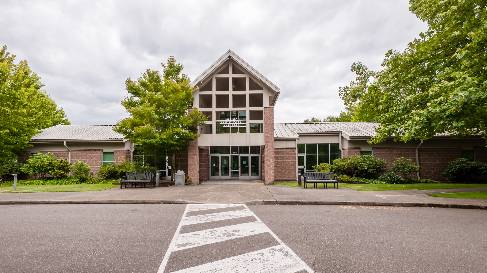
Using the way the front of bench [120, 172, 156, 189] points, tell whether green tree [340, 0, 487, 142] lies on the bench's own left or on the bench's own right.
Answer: on the bench's own left

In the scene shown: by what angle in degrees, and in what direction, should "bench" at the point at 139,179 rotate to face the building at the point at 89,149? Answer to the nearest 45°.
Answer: approximately 135° to its right

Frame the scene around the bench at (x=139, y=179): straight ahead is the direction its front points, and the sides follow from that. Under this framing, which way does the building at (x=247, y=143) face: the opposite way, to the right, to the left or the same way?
the same way

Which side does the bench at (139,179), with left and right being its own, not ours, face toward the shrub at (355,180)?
left

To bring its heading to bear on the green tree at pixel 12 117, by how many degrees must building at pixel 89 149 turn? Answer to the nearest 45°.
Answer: approximately 90° to its right

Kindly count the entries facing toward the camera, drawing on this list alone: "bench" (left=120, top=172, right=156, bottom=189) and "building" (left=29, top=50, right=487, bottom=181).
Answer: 2

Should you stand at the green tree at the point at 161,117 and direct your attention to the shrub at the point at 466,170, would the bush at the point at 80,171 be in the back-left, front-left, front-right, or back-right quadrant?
back-left

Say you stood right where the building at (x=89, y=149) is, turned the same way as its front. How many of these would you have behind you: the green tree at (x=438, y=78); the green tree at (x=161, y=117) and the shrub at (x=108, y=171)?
0

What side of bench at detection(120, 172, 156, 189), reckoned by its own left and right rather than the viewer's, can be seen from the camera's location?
front

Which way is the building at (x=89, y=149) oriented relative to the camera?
toward the camera

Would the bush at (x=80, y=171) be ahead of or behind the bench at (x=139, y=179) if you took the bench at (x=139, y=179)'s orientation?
behind

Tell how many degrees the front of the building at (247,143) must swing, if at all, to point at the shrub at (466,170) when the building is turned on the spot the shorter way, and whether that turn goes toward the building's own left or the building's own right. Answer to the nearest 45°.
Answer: approximately 90° to the building's own left

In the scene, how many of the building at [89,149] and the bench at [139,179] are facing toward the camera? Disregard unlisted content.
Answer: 2

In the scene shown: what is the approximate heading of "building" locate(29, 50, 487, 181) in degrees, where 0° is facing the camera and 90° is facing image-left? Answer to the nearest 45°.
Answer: approximately 0°

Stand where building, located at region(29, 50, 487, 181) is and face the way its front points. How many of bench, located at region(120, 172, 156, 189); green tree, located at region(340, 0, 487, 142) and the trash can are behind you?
0

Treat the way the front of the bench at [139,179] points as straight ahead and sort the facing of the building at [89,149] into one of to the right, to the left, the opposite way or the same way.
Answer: the same way

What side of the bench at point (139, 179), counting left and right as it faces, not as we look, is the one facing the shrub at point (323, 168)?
left
